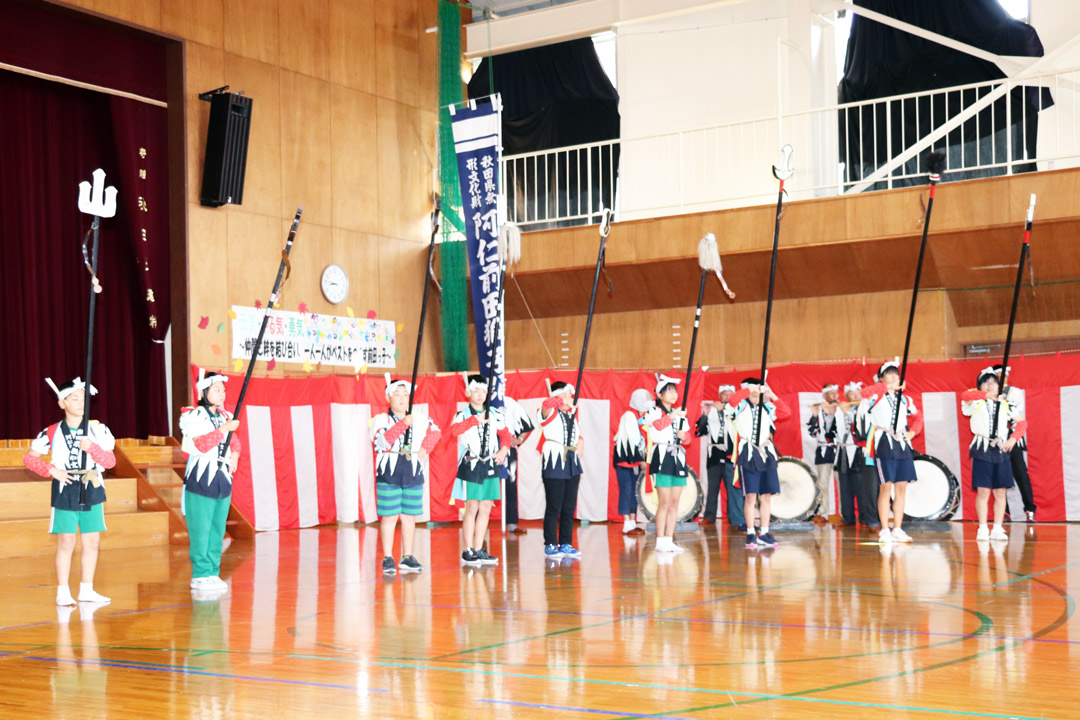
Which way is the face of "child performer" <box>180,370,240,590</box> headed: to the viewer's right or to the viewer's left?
to the viewer's right

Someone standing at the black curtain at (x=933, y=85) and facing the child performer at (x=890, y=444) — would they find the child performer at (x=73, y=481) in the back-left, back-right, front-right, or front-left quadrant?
front-right

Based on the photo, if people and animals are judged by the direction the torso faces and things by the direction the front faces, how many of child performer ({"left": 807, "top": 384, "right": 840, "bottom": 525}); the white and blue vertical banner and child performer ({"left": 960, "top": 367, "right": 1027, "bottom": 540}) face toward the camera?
3

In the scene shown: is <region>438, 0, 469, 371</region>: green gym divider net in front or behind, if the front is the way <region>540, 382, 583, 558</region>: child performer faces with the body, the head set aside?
behind

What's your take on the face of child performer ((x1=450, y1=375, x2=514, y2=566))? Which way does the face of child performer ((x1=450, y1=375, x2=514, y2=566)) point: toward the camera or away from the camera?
toward the camera

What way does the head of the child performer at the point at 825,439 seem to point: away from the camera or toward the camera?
toward the camera

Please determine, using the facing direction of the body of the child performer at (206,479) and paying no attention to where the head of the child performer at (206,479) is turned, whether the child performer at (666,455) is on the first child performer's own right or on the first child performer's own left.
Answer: on the first child performer's own left

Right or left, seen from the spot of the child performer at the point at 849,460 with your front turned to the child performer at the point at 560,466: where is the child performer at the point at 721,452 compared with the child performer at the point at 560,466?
right

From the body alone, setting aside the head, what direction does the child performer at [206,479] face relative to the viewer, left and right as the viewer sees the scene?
facing the viewer and to the right of the viewer

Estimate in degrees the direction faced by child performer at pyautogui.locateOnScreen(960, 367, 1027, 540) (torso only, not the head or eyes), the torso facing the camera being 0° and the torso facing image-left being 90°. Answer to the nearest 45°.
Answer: approximately 0°

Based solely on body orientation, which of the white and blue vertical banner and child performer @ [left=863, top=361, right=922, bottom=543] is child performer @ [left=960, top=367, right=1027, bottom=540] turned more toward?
the child performer

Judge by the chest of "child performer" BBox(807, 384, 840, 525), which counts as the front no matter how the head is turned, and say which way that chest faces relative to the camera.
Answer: toward the camera

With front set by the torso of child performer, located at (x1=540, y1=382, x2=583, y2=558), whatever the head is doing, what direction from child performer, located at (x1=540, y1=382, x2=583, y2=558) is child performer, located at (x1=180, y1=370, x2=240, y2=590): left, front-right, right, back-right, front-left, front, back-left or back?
right

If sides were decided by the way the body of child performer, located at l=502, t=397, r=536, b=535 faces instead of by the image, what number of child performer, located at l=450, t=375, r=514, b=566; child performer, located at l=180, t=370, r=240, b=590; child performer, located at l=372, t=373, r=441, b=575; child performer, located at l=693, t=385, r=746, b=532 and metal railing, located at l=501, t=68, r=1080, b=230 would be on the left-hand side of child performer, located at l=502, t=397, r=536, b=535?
2
